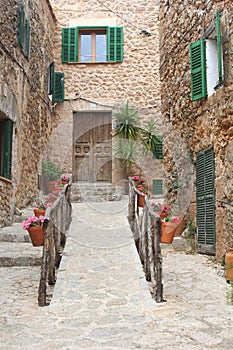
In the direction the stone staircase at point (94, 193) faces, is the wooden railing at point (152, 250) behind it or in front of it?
in front

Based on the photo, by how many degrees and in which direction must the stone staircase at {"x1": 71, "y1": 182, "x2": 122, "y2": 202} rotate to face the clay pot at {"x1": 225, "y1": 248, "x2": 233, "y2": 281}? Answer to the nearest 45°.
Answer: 0° — it already faces it

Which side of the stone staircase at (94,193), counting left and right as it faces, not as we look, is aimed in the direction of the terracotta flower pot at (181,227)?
front

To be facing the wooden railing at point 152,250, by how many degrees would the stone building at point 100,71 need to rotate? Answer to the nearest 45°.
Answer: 0° — it already faces it

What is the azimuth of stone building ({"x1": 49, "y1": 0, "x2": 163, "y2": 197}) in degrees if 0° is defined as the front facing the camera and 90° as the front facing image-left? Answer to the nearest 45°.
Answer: approximately 0°

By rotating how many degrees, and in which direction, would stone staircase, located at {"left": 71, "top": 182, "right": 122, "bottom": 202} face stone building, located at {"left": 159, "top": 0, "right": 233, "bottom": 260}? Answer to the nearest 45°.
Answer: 0° — it already faces it

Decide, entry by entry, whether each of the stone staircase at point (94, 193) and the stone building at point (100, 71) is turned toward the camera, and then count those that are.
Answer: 2
